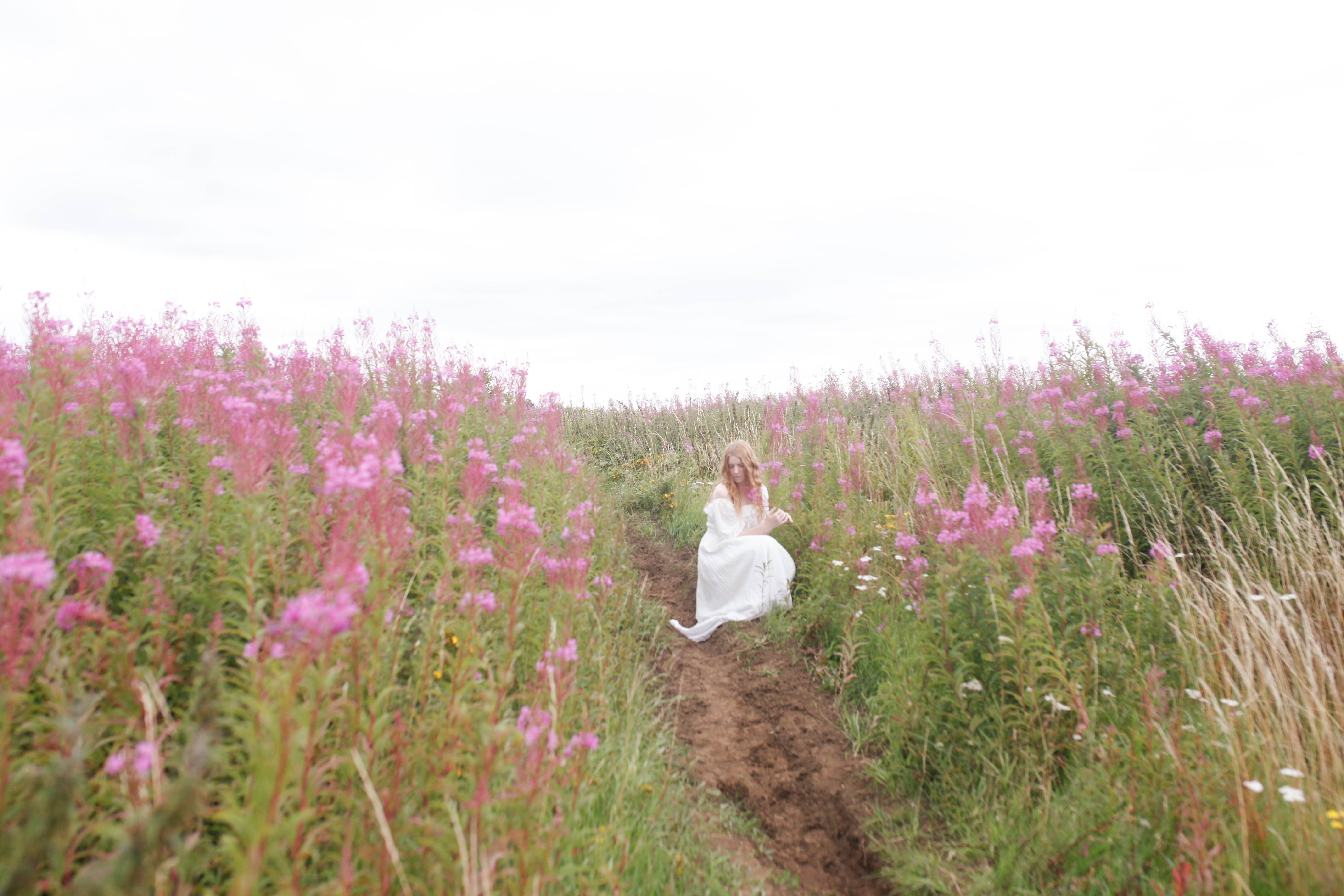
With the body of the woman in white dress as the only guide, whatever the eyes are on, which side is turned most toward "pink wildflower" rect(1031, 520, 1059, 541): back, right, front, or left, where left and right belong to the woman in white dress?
front

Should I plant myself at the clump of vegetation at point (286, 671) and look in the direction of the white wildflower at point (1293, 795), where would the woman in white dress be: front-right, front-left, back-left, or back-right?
front-left

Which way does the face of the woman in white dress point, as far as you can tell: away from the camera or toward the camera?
toward the camera

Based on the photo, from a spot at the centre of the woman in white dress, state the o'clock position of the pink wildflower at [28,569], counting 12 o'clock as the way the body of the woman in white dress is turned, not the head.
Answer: The pink wildflower is roughly at 2 o'clock from the woman in white dress.

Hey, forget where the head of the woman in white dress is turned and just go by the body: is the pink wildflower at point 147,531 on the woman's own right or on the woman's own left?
on the woman's own right

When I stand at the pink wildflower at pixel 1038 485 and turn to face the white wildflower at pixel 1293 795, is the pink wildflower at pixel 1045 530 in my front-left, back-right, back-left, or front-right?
front-right

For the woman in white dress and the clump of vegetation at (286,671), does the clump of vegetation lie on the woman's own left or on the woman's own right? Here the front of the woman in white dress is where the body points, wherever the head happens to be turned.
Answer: on the woman's own right

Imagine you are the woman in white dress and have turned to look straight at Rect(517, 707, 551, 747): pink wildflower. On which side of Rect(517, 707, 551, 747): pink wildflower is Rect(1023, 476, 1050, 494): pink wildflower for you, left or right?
left
